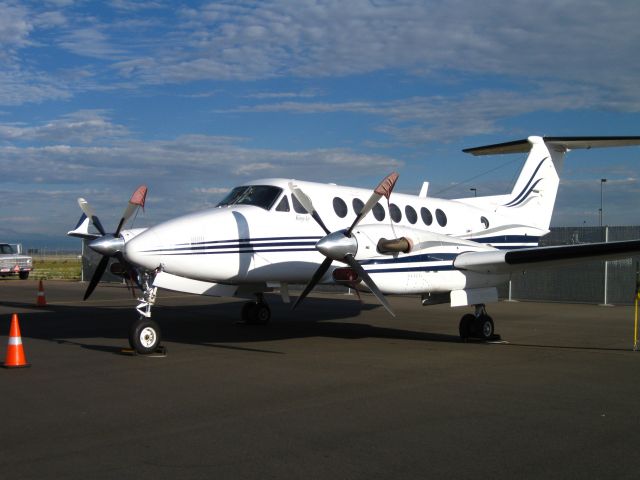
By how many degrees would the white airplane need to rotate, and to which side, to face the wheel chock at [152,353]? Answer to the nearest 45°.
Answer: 0° — it already faces it

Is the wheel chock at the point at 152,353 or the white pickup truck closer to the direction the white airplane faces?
the wheel chock

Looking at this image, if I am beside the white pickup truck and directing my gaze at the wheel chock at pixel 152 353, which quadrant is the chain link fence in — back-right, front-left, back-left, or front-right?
front-left

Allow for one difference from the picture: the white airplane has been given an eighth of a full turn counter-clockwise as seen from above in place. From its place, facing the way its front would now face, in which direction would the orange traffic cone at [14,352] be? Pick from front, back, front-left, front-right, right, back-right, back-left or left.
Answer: front-right

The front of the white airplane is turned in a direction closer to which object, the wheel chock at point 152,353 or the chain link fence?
the wheel chock

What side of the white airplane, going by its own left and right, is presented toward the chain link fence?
back

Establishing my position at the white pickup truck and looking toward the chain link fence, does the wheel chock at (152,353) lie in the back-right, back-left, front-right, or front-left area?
front-right

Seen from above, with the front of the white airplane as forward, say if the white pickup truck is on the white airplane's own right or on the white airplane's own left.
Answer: on the white airplane's own right
